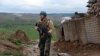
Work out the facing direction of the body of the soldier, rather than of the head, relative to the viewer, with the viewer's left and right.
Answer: facing the viewer and to the left of the viewer
